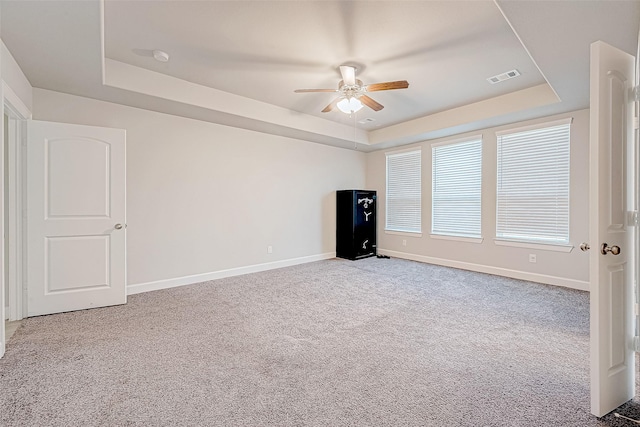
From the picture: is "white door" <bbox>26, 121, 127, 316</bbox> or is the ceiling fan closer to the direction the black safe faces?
the ceiling fan

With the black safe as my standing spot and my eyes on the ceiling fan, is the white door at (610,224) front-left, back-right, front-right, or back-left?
front-left

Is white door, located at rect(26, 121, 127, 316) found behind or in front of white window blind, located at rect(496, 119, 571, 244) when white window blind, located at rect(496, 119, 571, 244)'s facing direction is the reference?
in front

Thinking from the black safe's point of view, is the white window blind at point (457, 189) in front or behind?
in front

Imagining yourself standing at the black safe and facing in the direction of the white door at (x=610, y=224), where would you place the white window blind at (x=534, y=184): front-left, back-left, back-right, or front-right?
front-left

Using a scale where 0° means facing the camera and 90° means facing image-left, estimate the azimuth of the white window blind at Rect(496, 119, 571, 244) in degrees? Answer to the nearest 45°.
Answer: approximately 45°

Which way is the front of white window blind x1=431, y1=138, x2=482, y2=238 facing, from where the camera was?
facing the viewer and to the left of the viewer

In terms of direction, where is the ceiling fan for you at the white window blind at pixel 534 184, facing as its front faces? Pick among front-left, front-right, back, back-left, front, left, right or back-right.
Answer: front

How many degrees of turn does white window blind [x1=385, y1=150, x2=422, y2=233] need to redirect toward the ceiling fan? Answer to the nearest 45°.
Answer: approximately 45° to its left

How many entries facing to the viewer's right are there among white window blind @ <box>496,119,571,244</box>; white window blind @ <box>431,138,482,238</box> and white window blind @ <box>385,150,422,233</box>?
0

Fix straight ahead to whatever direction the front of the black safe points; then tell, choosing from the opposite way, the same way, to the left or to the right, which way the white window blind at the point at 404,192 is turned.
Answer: to the right

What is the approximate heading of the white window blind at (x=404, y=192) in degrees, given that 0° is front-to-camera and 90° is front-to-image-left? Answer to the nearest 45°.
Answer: approximately 45°

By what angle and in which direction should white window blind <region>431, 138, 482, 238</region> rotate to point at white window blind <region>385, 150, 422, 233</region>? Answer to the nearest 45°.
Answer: approximately 90° to its right

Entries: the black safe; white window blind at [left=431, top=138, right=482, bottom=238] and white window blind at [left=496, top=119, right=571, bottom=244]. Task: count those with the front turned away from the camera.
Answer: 0

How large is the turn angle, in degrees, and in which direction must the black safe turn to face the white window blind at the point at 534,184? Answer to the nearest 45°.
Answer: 0° — it already faces it
